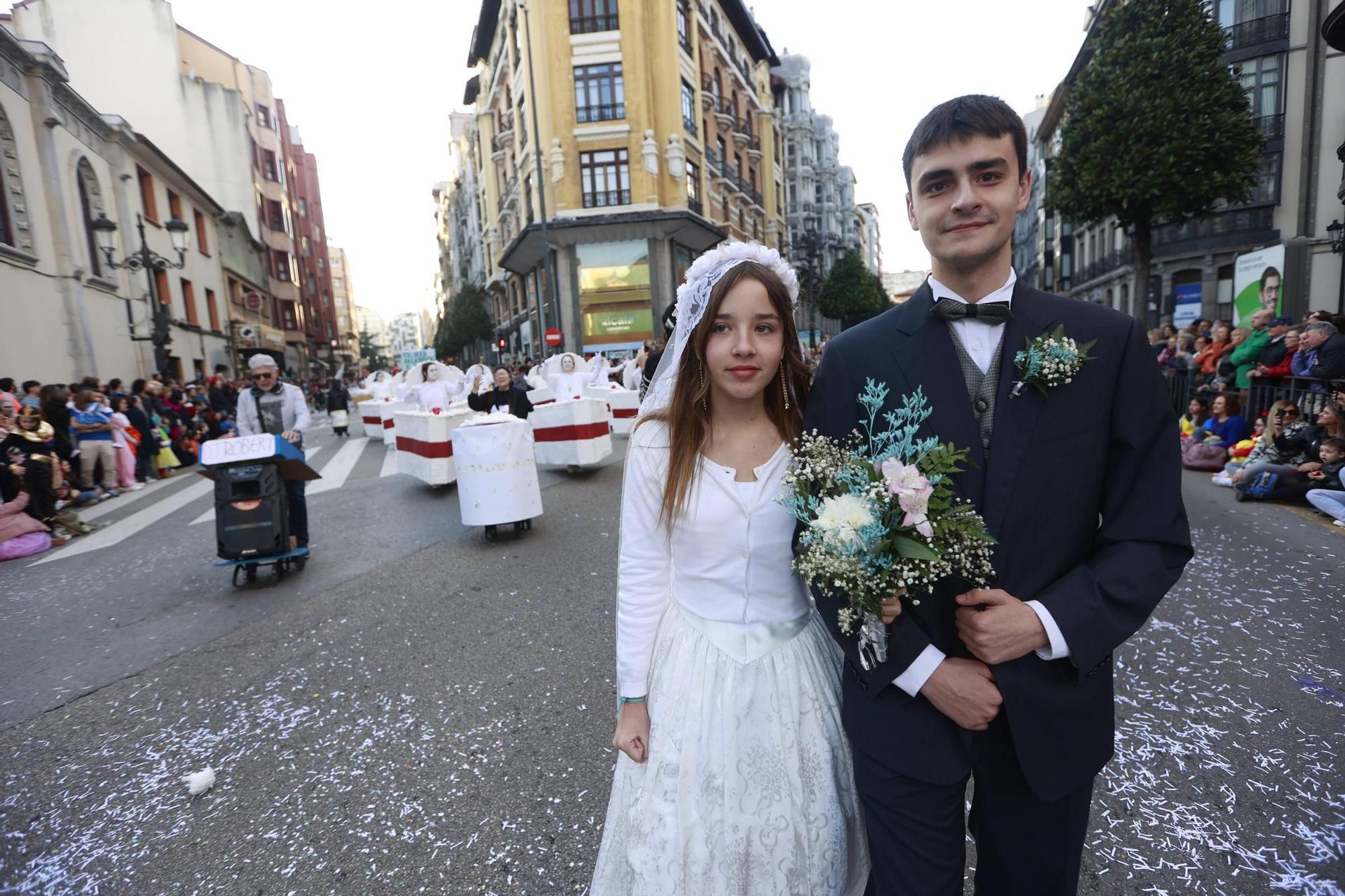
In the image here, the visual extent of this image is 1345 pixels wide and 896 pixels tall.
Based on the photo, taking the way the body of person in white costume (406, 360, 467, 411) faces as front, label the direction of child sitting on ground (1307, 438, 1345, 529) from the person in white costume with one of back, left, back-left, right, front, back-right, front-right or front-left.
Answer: front-left

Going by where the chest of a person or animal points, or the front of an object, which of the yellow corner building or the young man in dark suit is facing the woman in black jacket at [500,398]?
the yellow corner building

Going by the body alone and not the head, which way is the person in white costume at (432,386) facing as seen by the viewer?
toward the camera

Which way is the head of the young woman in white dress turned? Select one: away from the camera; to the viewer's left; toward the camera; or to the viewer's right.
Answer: toward the camera

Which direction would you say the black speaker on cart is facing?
toward the camera

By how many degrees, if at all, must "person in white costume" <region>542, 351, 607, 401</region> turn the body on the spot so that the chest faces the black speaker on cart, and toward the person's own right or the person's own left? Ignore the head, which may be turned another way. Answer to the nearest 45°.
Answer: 0° — they already face it

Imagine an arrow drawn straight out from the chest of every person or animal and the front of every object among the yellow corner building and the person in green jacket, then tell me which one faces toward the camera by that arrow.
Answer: the yellow corner building

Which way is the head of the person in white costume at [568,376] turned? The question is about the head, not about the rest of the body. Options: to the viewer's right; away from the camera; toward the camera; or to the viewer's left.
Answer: toward the camera

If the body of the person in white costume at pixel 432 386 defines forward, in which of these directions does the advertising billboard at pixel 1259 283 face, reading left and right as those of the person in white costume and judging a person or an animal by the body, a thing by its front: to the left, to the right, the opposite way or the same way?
to the right

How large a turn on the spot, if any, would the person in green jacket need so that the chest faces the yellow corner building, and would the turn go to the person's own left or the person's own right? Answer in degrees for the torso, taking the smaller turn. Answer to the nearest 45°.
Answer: approximately 45° to the person's own right

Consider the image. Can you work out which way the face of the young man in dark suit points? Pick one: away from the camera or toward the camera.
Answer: toward the camera

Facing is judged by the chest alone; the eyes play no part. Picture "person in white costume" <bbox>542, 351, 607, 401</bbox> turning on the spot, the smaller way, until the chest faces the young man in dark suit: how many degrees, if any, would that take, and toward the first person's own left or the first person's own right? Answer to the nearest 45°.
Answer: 0° — they already face them

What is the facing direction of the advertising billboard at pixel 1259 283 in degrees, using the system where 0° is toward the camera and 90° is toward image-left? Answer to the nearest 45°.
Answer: approximately 45°

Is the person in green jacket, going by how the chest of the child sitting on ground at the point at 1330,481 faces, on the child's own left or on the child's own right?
on the child's own right

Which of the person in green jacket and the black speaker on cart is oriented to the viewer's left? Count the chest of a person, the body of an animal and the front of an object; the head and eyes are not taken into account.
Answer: the person in green jacket

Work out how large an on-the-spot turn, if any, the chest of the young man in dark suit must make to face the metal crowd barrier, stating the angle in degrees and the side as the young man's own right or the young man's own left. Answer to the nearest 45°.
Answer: approximately 180°

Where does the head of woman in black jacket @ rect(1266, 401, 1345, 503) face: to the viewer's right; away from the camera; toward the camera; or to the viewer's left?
to the viewer's left

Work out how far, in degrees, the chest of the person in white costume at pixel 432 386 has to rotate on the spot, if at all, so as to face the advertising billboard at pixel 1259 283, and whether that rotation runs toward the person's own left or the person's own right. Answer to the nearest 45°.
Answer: approximately 90° to the person's own left

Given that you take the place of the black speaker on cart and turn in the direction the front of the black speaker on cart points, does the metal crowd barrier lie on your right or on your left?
on your left

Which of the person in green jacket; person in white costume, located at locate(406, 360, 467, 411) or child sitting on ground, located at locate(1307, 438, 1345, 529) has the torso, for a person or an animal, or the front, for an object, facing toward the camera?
the person in white costume

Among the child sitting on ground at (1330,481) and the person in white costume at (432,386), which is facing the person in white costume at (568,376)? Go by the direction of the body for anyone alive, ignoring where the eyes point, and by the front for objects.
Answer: the child sitting on ground

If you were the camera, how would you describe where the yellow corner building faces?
facing the viewer

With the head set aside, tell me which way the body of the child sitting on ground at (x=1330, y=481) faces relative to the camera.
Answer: to the viewer's left
